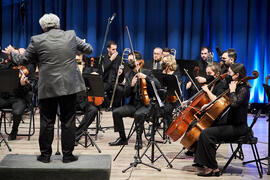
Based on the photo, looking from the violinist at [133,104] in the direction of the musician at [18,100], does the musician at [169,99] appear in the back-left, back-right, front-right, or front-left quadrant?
back-right

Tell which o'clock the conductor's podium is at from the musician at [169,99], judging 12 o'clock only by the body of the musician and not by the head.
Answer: The conductor's podium is roughly at 11 o'clock from the musician.

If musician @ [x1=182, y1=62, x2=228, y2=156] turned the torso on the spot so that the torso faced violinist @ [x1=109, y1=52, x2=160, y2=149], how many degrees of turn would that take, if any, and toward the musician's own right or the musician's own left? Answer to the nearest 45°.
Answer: approximately 45° to the musician's own right

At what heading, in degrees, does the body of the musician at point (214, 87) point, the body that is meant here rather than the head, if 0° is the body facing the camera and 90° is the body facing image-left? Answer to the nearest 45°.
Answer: approximately 90°

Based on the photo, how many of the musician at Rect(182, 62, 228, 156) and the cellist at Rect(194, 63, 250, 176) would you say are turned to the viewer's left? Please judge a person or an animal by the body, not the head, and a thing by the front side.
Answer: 2

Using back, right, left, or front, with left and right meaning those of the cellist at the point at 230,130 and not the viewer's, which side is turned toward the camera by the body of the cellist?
left
